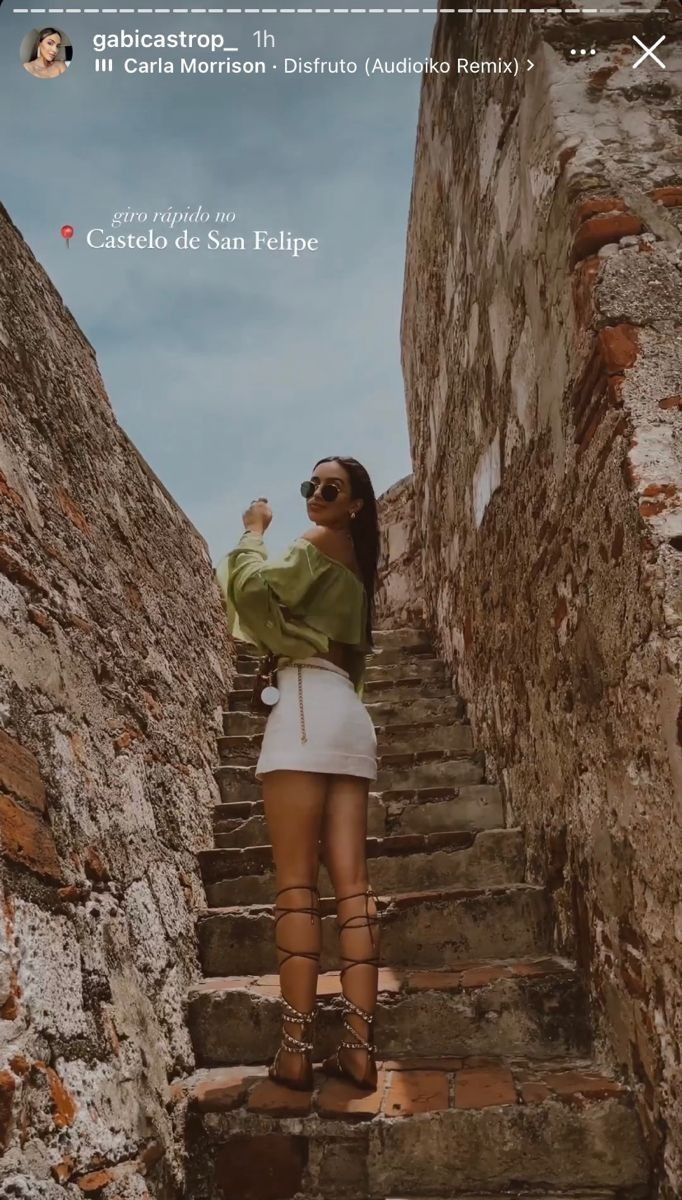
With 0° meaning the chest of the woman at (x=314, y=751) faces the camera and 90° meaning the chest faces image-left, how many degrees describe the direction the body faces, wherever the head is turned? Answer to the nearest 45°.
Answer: approximately 135°
